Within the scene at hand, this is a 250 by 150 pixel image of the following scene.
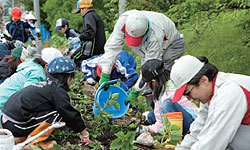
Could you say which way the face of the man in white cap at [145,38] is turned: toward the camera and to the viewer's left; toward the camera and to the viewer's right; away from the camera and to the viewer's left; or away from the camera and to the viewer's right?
toward the camera and to the viewer's left

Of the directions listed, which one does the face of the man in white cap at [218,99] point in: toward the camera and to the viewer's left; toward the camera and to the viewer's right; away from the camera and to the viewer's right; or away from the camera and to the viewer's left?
toward the camera and to the viewer's left

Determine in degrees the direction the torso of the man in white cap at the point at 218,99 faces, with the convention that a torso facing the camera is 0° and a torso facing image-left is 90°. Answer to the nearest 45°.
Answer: approximately 90°

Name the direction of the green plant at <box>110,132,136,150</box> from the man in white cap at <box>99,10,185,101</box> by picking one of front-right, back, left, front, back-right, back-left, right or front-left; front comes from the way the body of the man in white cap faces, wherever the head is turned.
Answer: front-left

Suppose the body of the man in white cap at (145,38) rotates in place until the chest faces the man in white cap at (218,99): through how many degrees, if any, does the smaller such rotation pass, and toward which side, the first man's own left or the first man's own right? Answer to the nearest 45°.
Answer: approximately 45° to the first man's own left

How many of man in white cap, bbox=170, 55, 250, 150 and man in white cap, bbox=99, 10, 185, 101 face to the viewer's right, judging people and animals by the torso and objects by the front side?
0

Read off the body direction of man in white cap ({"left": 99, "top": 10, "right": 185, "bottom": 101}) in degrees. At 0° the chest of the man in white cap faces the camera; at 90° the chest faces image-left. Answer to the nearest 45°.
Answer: approximately 45°

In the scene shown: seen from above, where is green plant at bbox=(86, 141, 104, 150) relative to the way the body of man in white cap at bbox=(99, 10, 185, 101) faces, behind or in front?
in front
